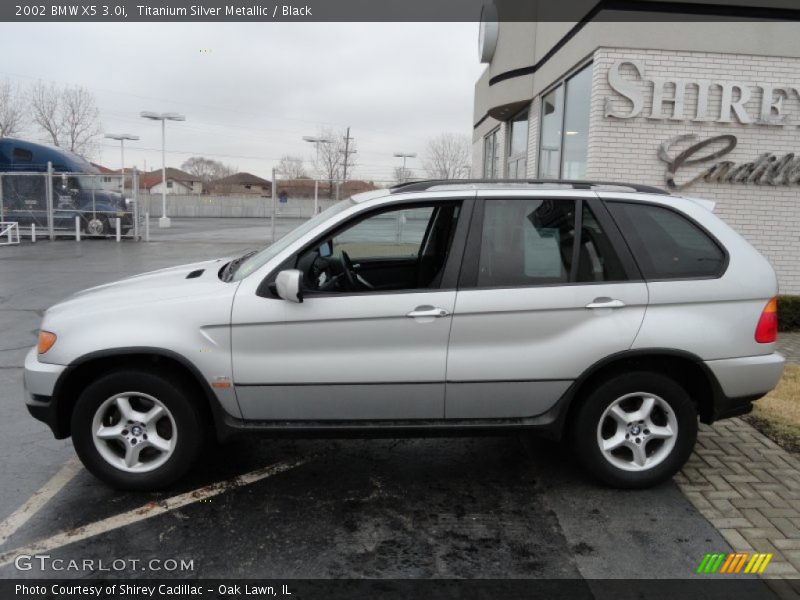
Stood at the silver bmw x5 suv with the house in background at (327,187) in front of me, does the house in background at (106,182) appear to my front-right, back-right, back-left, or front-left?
front-left

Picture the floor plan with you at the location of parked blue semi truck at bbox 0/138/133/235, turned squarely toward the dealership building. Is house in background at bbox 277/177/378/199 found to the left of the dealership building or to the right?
left

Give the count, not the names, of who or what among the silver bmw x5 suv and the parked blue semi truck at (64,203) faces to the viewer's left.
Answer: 1

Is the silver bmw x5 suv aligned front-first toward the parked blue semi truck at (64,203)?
no

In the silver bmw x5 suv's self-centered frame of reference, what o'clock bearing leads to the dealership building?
The dealership building is roughly at 4 o'clock from the silver bmw x5 suv.

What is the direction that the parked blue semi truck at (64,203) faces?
to the viewer's right

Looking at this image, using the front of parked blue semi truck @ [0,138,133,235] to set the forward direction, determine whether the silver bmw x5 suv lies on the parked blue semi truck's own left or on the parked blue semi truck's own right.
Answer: on the parked blue semi truck's own right

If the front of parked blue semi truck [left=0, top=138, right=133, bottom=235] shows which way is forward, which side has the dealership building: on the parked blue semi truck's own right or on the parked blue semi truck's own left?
on the parked blue semi truck's own right

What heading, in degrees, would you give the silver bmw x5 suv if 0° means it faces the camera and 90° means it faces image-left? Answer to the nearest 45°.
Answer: approximately 90°

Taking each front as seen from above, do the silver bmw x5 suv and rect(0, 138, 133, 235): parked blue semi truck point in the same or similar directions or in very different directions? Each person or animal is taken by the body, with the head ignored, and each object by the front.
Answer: very different directions

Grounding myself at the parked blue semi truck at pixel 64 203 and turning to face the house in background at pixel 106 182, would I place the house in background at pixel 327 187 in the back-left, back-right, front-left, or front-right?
front-right

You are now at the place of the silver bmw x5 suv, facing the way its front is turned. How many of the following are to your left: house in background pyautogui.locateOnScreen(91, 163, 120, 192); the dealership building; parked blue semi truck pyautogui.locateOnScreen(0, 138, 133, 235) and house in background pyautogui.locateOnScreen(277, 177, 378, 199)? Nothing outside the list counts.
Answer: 0

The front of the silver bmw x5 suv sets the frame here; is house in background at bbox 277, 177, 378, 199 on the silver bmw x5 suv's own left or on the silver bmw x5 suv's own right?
on the silver bmw x5 suv's own right

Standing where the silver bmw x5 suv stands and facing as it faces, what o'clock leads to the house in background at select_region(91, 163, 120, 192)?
The house in background is roughly at 2 o'clock from the silver bmw x5 suv.
